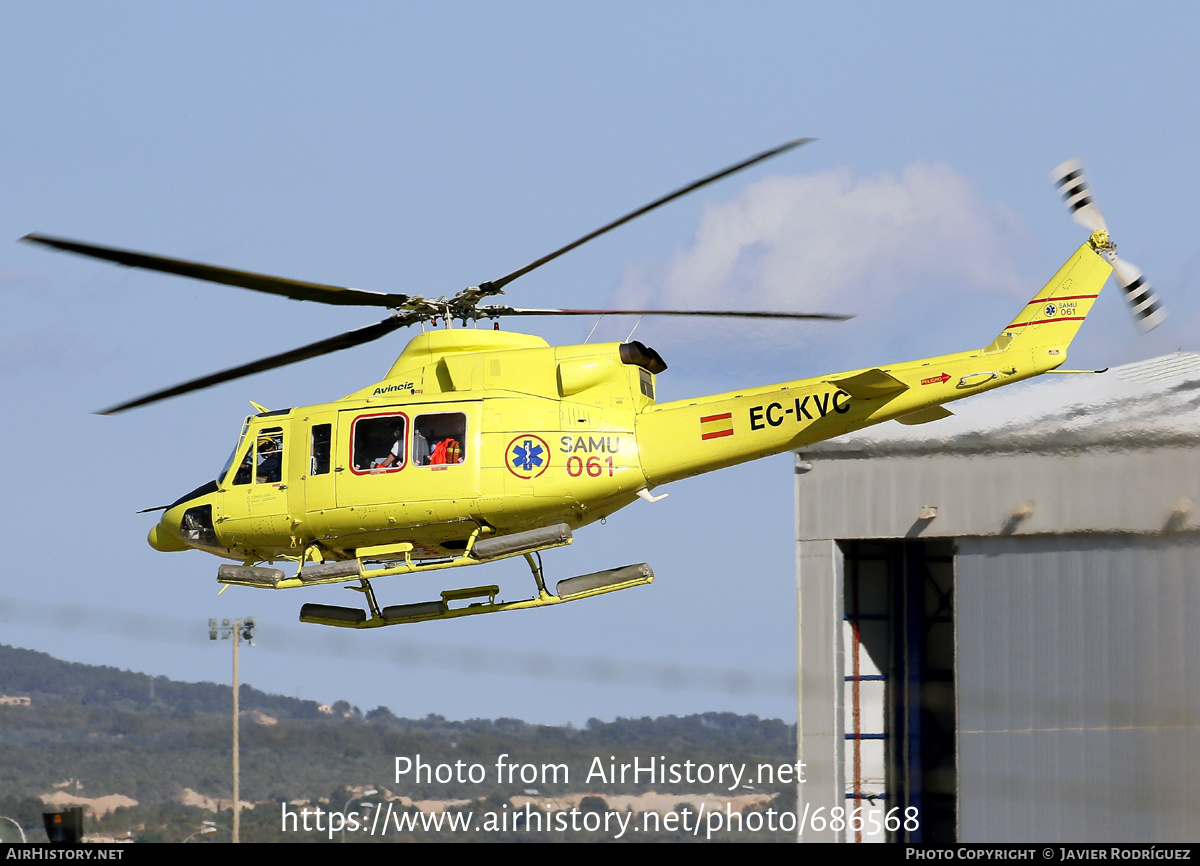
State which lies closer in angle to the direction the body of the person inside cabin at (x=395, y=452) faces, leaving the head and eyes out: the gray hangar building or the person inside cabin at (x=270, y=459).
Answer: the person inside cabin

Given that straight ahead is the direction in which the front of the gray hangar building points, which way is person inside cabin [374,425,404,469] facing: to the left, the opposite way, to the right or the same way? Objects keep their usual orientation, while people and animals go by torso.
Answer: to the right

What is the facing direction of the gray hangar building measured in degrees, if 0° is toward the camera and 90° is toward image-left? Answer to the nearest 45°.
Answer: approximately 0°

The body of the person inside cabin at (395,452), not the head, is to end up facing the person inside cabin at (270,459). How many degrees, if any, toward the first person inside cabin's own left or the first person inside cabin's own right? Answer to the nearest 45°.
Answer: approximately 45° to the first person inside cabin's own right

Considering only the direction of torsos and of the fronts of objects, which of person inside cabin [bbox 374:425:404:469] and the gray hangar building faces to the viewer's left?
the person inside cabin

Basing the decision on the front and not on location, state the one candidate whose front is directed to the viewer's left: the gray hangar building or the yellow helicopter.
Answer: the yellow helicopter

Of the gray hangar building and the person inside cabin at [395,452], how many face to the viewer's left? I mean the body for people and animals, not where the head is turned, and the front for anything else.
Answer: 1

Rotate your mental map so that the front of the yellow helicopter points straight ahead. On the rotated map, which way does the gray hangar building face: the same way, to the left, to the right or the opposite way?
to the left

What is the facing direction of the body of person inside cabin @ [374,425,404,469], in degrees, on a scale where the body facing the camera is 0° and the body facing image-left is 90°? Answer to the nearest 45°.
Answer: approximately 90°

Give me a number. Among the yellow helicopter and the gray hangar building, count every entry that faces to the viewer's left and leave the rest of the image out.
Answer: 1

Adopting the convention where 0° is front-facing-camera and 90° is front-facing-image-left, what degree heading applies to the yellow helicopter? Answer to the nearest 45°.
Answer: approximately 90°
